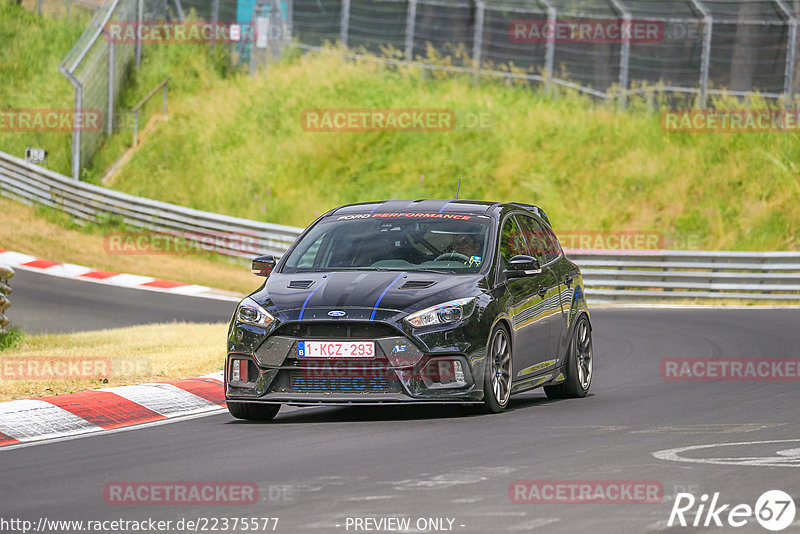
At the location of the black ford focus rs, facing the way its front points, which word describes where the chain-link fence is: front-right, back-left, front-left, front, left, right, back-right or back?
back-right

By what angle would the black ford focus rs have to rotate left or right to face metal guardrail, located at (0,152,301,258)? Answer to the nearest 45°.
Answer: approximately 135° to its right

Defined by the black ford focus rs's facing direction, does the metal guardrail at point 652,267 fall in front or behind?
behind
